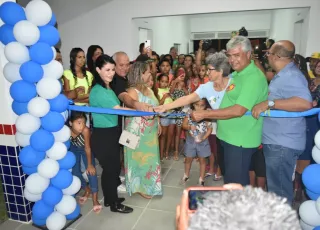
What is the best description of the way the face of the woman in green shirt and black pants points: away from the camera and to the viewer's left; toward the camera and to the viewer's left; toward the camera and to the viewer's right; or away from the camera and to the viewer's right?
toward the camera and to the viewer's right

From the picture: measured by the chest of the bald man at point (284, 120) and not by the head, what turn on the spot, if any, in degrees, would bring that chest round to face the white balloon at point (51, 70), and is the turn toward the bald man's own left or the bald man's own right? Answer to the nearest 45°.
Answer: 0° — they already face it

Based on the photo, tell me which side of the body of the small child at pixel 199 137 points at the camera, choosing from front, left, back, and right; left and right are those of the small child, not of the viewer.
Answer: front

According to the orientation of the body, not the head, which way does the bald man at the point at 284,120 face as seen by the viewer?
to the viewer's left

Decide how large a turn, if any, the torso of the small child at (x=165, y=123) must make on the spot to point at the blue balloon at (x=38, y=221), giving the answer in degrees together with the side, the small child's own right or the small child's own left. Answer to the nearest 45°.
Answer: approximately 45° to the small child's own right

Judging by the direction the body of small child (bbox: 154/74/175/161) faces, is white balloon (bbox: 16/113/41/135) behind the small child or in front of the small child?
in front

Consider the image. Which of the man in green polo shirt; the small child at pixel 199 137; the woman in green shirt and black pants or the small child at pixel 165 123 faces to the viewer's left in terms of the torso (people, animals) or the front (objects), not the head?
the man in green polo shirt

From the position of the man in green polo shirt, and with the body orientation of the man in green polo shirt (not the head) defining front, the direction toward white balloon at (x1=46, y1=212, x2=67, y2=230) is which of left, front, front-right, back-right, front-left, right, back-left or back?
front

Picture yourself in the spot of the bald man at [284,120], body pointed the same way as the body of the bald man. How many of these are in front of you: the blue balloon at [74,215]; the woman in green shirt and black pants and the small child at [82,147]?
3

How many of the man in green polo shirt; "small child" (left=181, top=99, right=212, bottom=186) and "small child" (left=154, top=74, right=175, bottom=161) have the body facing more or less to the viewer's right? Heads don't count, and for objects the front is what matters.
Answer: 0

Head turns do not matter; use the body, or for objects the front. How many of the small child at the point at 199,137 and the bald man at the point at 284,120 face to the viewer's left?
1
